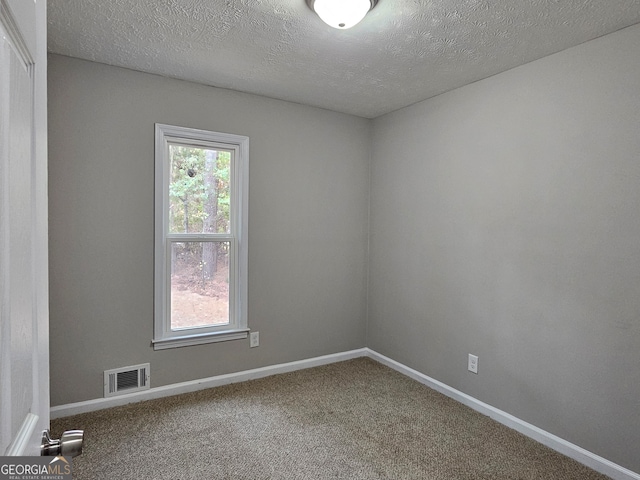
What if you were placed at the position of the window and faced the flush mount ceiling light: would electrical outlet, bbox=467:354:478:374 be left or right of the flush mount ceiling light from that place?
left

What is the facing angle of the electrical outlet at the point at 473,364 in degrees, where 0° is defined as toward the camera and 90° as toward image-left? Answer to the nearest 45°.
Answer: approximately 45°

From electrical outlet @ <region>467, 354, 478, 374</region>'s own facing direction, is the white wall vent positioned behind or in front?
in front
